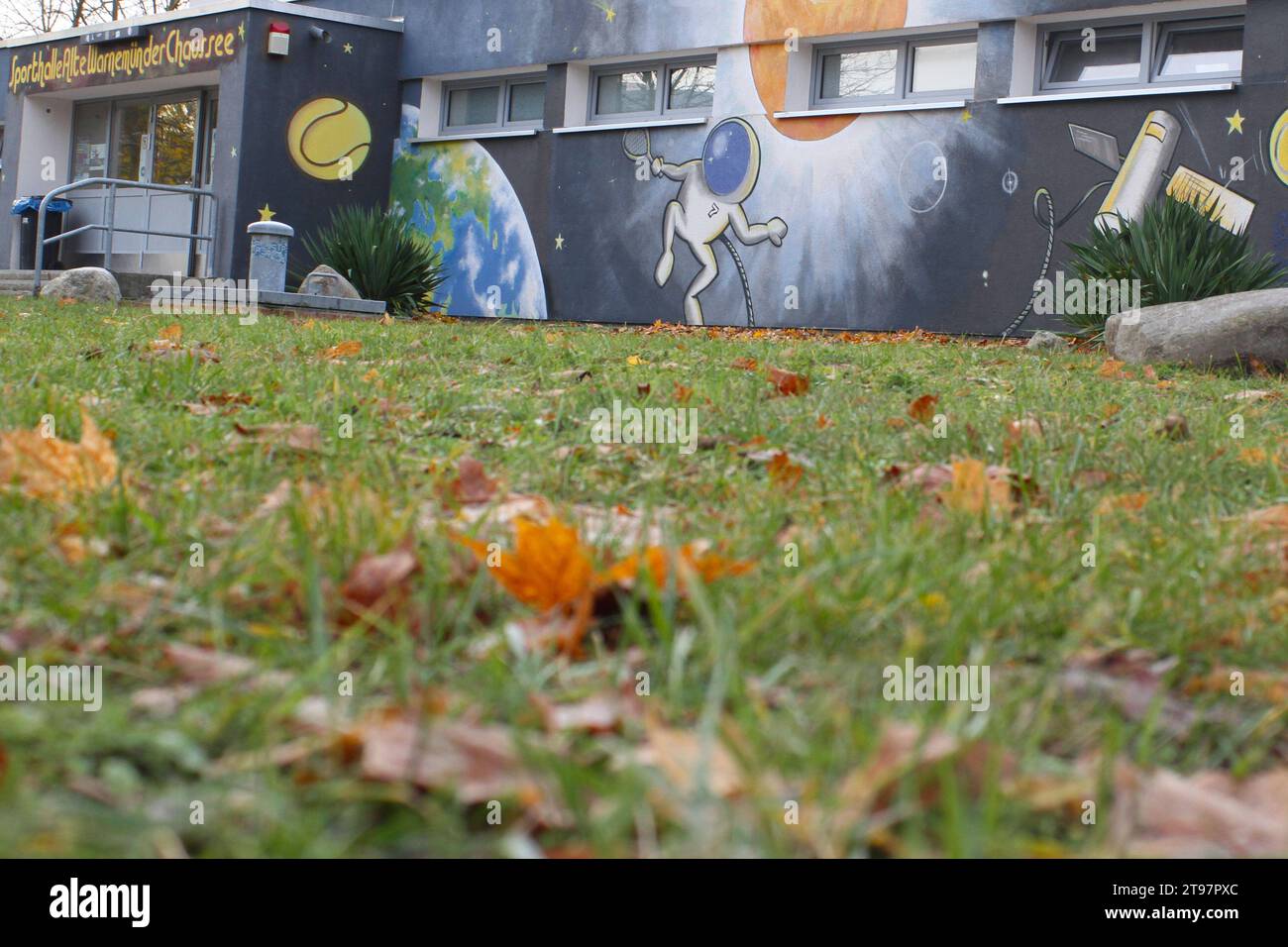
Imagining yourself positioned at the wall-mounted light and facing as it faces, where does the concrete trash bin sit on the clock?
The concrete trash bin is roughly at 12 o'clock from the wall-mounted light.

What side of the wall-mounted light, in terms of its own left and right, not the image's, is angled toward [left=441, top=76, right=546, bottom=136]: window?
left

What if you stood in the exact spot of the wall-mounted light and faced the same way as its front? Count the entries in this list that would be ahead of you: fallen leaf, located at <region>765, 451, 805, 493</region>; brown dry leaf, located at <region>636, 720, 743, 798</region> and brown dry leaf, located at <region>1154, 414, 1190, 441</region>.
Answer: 3

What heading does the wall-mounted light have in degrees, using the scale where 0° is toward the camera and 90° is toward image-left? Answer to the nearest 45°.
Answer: approximately 0°

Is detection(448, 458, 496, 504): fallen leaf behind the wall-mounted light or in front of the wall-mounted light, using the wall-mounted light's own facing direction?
in front

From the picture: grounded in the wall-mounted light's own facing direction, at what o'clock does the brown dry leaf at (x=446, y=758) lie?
The brown dry leaf is roughly at 12 o'clock from the wall-mounted light.

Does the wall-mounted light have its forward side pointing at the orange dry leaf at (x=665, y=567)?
yes

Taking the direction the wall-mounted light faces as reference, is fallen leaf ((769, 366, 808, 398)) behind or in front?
in front

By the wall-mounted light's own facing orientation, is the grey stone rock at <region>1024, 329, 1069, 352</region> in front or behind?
in front

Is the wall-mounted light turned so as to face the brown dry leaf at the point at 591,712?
yes
